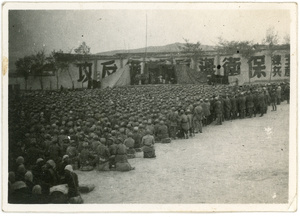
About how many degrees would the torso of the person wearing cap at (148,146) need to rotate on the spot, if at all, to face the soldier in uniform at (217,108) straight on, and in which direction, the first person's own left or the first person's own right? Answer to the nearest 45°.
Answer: approximately 45° to the first person's own right

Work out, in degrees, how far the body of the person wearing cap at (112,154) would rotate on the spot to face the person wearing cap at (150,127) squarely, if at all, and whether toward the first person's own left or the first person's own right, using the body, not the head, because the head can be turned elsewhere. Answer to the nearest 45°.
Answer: approximately 45° to the first person's own right

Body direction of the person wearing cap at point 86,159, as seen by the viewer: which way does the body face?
away from the camera

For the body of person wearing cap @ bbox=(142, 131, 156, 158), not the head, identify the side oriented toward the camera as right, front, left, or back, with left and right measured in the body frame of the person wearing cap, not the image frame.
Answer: back

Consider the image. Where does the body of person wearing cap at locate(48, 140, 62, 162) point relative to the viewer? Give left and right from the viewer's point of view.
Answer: facing away from the viewer

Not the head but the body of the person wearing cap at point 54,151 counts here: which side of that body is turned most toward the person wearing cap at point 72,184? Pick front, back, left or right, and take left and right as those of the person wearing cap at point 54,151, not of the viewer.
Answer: back

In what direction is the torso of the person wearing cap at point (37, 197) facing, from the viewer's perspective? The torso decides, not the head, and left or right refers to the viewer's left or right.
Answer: facing away from the viewer

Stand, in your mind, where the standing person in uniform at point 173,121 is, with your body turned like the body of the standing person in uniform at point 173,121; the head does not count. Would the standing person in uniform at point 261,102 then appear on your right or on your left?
on your right

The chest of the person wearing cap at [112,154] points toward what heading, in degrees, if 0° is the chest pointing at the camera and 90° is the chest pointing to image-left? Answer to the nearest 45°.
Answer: approximately 180°

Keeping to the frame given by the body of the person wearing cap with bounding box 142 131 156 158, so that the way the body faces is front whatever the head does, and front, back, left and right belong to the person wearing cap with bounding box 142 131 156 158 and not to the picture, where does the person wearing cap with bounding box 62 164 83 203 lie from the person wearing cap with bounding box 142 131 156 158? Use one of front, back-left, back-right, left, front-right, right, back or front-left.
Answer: back-left
